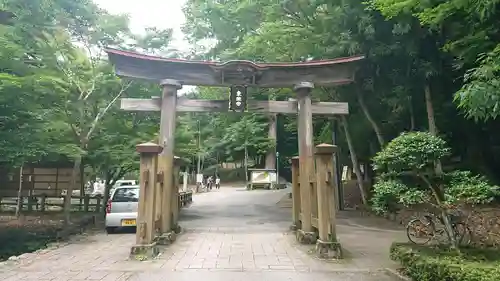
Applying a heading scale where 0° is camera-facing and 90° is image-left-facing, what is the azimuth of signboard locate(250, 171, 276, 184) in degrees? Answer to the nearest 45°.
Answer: approximately 0°

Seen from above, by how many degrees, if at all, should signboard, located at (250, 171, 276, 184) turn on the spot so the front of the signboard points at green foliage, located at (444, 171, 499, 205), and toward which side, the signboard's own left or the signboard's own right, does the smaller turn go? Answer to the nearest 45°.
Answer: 0° — it already faces it

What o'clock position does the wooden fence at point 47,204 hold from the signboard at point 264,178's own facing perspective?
The wooden fence is roughly at 1 o'clock from the signboard.

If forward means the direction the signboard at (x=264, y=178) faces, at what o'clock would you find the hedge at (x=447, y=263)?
The hedge is roughly at 12 o'clock from the signboard.

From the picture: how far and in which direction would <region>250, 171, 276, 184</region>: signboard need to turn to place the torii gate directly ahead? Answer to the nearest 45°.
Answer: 0° — it already faces it
